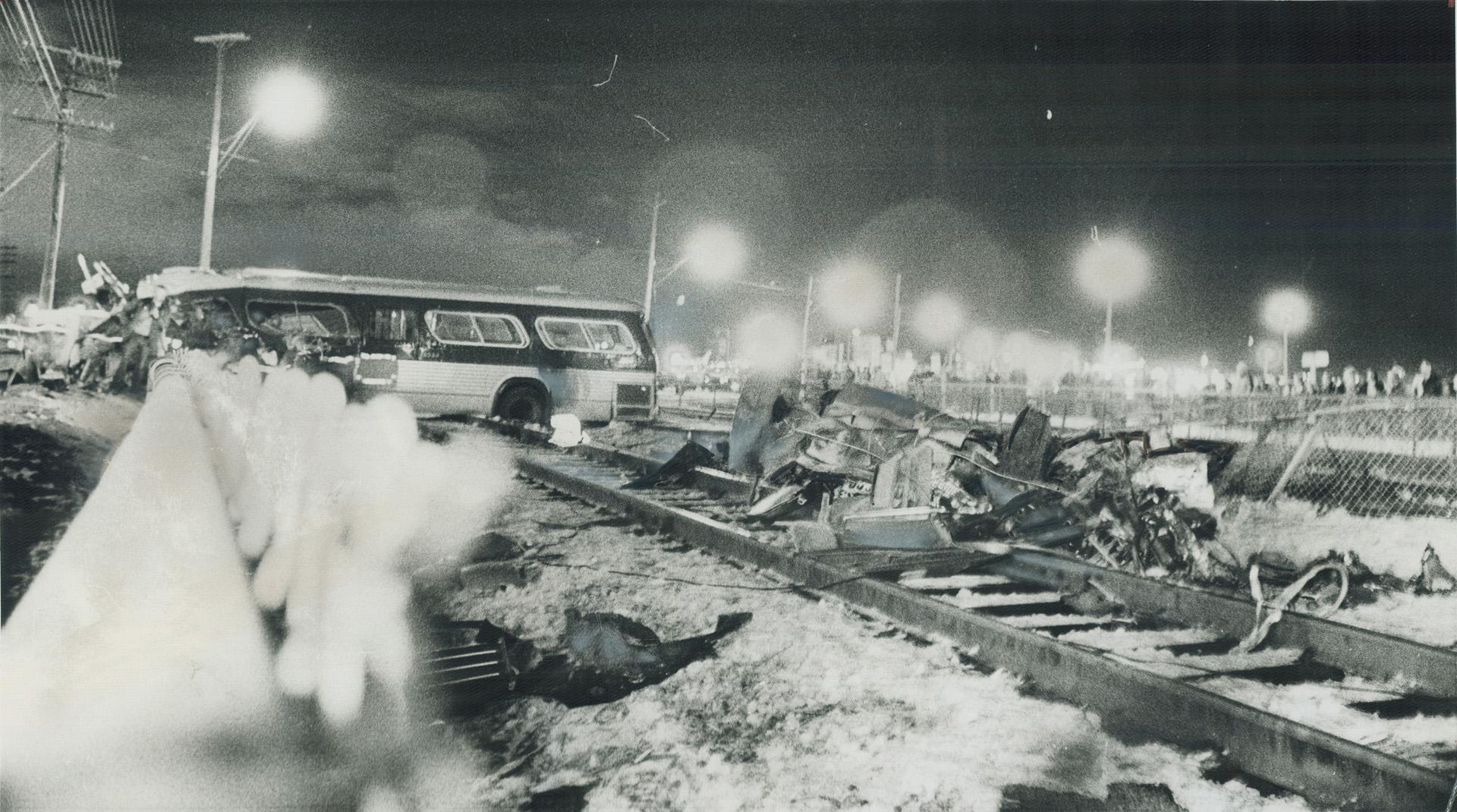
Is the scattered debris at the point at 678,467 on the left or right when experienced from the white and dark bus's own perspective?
on its left

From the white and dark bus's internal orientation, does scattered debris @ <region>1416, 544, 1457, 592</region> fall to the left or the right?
on its left

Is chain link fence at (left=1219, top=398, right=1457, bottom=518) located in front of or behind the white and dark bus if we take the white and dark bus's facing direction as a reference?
behind

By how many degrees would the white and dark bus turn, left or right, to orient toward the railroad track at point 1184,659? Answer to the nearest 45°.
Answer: approximately 90° to its left

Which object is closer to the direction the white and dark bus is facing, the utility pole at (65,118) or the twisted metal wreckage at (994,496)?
the utility pole

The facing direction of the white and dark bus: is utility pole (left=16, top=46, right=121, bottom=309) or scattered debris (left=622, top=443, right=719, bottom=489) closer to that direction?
the utility pole

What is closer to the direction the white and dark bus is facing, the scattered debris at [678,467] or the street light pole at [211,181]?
the street light pole

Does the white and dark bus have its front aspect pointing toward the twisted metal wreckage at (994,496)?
no

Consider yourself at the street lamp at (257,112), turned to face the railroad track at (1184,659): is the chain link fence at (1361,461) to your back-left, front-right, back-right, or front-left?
front-left

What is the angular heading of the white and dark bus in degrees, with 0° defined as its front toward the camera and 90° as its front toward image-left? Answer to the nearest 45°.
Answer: approximately 90°
